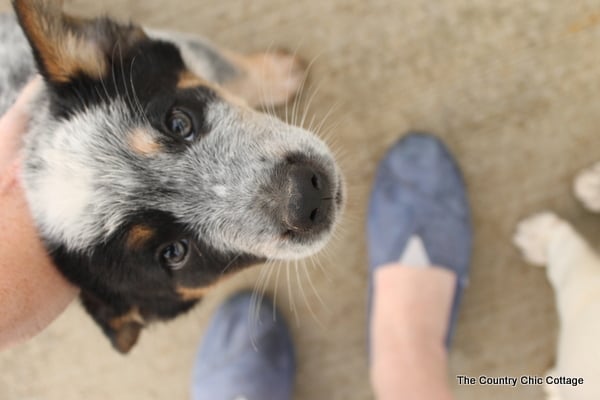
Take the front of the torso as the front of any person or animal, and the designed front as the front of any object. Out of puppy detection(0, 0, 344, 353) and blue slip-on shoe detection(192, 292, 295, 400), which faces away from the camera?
the blue slip-on shoe

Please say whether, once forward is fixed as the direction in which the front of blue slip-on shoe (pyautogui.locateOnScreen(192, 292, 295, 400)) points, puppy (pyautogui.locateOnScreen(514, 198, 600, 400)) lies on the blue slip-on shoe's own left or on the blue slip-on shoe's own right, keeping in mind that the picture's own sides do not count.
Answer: on the blue slip-on shoe's own right

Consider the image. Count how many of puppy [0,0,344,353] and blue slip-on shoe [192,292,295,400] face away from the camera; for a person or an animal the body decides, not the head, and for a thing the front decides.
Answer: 1

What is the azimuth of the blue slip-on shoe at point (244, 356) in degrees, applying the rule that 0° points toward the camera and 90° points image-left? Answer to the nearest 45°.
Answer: approximately 180°

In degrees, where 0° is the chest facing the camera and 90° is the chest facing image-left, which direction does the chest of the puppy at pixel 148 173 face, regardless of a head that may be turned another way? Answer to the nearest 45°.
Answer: approximately 315°

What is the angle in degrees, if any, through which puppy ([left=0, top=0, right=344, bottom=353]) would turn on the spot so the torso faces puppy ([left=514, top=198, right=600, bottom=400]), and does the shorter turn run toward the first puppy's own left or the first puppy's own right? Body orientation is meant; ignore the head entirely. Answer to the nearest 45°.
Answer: approximately 45° to the first puppy's own left
